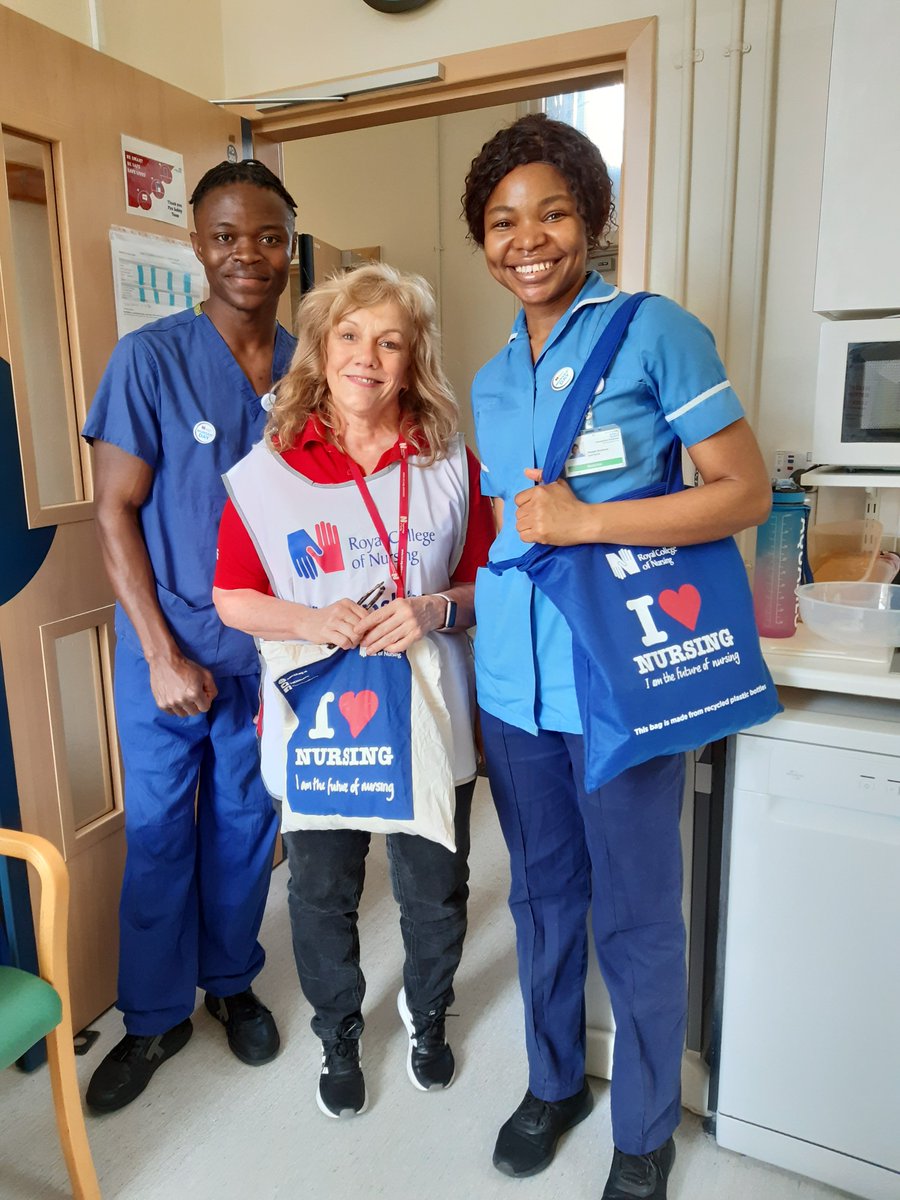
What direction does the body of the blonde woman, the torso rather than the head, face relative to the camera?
toward the camera

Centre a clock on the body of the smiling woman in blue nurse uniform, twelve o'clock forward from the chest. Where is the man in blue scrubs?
The man in blue scrubs is roughly at 2 o'clock from the smiling woman in blue nurse uniform.

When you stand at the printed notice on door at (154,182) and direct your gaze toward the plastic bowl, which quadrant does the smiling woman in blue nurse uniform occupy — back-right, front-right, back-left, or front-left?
front-right

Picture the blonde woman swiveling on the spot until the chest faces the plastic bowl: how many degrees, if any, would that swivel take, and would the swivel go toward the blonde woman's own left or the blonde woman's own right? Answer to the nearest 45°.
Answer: approximately 90° to the blonde woman's own left

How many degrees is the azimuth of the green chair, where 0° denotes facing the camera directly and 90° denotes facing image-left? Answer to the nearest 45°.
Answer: approximately 315°

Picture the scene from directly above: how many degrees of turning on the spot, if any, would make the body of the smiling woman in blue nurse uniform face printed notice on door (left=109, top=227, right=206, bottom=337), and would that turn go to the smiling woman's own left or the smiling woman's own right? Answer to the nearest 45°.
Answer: approximately 90° to the smiling woman's own right

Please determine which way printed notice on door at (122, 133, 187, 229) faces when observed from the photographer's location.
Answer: facing the viewer and to the right of the viewer

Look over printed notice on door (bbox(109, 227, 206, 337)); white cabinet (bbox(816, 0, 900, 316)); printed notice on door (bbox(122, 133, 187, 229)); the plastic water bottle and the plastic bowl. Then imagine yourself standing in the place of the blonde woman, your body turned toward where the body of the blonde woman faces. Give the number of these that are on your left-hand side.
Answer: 3
